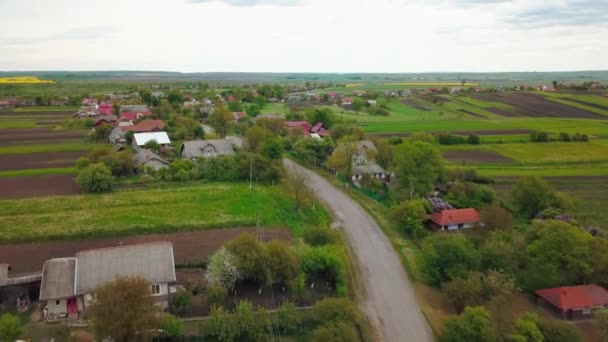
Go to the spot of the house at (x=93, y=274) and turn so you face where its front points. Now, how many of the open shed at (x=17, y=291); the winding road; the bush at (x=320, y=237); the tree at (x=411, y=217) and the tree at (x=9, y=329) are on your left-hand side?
3

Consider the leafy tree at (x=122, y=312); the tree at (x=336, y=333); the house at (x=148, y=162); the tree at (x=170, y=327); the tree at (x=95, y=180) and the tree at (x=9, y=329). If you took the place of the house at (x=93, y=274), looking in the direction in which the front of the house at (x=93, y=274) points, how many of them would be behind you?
2

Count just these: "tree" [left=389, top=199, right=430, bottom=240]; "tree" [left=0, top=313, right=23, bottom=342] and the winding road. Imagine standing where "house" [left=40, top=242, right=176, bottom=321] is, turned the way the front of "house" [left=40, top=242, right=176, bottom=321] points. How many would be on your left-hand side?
2

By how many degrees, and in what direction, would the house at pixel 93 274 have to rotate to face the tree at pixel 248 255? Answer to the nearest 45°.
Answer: approximately 90° to its left

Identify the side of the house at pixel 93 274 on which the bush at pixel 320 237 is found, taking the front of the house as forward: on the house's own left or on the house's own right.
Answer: on the house's own left

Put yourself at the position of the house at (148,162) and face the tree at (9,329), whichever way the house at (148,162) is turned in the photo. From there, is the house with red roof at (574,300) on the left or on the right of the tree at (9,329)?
left

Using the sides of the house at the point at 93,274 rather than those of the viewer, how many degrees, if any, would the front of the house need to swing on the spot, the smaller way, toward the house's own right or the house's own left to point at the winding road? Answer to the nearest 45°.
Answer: approximately 90° to the house's own left

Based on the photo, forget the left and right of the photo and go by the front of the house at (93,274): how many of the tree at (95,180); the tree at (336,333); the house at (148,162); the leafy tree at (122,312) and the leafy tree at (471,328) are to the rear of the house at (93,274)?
2

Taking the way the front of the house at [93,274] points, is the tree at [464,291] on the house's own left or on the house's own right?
on the house's own left

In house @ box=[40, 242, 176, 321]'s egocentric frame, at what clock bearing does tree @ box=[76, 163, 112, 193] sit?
The tree is roughly at 6 o'clock from the house.

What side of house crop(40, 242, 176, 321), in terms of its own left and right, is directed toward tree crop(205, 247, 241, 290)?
left

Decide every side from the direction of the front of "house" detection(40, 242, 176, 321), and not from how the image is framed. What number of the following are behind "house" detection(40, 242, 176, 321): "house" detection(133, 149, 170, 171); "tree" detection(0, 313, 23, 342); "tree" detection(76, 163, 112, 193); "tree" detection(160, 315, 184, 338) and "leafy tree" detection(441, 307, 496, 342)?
2

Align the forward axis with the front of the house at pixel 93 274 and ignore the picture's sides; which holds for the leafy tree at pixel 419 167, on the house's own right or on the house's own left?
on the house's own left

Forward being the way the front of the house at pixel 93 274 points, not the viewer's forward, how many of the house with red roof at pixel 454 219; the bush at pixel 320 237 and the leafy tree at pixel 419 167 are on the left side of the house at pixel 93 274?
3

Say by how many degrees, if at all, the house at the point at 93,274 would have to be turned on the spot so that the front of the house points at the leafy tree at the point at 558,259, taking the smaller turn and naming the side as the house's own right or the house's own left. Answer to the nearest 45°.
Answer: approximately 90° to the house's own left

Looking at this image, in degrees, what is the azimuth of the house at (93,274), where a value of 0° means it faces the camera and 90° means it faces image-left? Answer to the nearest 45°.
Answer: approximately 0°
